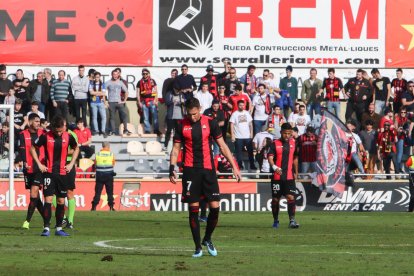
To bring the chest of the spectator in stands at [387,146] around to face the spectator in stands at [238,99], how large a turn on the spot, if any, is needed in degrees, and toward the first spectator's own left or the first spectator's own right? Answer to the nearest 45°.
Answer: approximately 90° to the first spectator's own right

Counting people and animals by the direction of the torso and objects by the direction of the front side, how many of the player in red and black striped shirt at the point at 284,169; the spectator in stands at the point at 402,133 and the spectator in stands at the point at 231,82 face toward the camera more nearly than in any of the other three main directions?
3

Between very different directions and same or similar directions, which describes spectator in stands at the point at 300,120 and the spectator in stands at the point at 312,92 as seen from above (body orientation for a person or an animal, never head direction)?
same or similar directions

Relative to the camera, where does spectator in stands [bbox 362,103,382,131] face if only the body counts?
toward the camera

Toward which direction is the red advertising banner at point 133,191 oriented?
toward the camera

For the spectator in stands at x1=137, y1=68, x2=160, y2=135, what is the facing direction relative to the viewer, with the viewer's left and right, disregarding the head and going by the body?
facing the viewer

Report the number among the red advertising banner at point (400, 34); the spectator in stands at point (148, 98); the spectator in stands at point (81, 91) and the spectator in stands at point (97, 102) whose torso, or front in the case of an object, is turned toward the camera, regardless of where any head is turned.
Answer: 4

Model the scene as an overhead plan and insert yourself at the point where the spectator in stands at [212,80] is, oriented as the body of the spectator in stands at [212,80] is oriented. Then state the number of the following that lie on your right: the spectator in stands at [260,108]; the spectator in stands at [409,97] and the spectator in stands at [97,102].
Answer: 1

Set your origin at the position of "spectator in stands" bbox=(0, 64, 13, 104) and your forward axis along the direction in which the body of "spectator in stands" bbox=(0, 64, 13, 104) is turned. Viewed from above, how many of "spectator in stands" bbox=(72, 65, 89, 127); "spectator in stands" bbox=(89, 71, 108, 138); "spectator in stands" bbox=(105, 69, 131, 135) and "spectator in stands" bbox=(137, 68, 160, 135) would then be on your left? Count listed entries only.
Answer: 4

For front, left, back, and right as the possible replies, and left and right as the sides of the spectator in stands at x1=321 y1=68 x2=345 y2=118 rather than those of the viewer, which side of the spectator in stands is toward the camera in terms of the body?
front

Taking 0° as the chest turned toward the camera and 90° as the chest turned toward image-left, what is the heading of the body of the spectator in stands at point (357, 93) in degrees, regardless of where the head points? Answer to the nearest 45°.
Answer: approximately 0°

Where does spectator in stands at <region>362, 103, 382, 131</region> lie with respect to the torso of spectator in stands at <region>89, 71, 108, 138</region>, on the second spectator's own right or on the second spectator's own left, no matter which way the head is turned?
on the second spectator's own left
